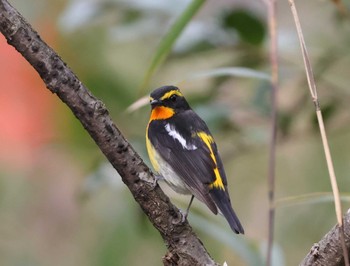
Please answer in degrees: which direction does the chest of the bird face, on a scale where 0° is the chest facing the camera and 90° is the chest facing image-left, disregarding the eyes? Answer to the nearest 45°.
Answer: approximately 90°

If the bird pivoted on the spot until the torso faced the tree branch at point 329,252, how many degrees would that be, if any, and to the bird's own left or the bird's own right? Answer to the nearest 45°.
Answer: approximately 135° to the bird's own right
